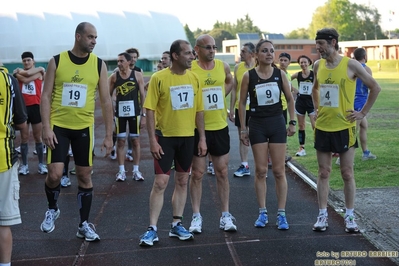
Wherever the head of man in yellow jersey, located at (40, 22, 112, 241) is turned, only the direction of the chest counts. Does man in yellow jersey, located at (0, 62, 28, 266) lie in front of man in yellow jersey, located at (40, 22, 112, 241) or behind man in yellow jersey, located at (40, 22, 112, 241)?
in front

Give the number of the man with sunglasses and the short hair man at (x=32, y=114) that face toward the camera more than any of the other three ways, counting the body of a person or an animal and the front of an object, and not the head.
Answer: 2

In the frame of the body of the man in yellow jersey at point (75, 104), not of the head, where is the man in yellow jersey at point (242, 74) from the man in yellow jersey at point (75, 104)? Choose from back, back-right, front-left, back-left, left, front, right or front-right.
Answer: back-left

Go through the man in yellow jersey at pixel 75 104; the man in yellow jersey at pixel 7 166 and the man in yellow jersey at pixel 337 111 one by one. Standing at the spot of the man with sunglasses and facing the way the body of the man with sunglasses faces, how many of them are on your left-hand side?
1

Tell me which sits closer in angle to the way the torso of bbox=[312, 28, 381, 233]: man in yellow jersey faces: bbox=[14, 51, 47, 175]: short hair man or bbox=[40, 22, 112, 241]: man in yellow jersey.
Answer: the man in yellow jersey

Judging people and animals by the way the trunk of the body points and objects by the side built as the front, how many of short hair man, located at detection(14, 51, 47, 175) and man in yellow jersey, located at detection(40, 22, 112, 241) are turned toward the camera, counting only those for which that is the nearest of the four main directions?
2

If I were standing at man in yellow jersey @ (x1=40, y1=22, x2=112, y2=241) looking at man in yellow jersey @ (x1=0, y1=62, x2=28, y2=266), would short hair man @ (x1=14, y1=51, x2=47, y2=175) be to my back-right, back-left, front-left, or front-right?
back-right

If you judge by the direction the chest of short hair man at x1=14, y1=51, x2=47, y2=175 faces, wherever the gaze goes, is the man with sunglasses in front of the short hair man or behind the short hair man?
in front

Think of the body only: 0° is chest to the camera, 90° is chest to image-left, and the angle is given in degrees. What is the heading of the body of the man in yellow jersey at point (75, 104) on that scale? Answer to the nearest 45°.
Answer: approximately 0°

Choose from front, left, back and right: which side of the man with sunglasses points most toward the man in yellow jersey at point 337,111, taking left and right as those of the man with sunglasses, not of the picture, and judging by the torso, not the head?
left
